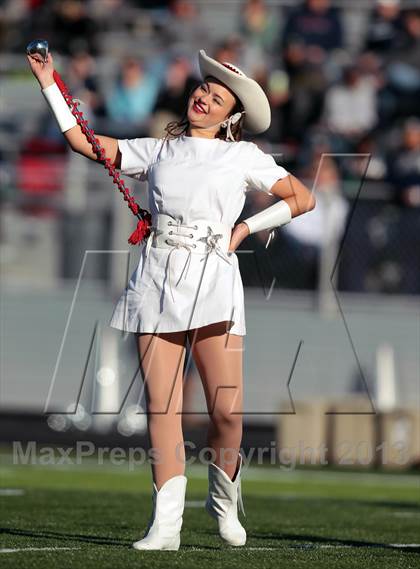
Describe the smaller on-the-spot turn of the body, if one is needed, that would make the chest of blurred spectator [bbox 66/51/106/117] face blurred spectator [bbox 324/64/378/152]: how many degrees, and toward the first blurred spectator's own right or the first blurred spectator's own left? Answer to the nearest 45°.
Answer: approximately 45° to the first blurred spectator's own left

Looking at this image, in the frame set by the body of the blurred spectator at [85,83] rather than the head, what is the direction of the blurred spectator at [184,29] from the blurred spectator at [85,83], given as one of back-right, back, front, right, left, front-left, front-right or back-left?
back-left

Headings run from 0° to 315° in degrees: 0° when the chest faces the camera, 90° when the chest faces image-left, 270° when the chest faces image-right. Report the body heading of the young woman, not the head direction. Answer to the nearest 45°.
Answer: approximately 0°

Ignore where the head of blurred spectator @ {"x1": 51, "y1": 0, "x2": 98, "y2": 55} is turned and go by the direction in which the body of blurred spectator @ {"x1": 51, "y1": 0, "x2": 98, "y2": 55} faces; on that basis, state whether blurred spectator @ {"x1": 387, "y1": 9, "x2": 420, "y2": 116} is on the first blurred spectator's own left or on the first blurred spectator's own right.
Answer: on the first blurred spectator's own left

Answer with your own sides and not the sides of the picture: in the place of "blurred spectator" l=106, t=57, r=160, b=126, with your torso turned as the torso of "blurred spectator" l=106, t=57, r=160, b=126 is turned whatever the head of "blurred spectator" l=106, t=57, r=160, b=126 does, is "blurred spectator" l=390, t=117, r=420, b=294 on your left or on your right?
on your left

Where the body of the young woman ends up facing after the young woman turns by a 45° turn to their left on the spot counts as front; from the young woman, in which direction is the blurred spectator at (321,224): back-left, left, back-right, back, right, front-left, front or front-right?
back-left

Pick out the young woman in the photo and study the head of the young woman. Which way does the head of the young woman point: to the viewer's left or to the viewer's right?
to the viewer's left

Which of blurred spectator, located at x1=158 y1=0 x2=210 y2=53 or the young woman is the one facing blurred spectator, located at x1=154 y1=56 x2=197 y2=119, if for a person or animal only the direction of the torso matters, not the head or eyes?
blurred spectator, located at x1=158 y1=0 x2=210 y2=53
